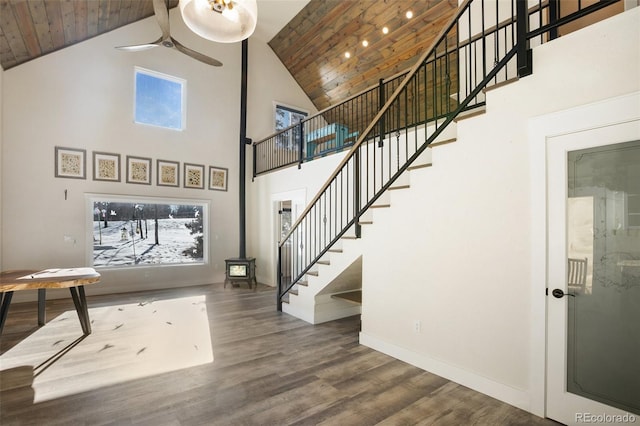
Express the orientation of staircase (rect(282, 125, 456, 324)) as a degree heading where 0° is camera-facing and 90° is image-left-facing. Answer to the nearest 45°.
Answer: approximately 135°

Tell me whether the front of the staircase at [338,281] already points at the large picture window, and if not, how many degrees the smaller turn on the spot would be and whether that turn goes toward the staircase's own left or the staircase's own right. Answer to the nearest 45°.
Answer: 0° — it already faces it

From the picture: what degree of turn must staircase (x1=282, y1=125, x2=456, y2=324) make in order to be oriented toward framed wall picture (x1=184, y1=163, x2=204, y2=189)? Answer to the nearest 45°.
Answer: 0° — it already faces it

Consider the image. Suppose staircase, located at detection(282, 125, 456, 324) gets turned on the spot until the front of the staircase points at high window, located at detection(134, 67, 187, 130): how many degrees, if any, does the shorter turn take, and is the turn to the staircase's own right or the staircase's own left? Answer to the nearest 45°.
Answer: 0° — it already faces it

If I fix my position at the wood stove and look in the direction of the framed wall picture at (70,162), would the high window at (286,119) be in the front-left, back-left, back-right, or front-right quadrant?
back-right

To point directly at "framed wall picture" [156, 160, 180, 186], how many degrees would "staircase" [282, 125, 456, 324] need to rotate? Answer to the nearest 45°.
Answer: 0° — it already faces it

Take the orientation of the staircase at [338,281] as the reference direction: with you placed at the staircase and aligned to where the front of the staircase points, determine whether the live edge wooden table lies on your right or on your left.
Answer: on your left

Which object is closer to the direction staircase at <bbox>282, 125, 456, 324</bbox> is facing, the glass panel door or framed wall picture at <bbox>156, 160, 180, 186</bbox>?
the framed wall picture

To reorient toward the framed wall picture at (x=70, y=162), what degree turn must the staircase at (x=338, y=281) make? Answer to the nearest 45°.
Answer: approximately 45° to its left

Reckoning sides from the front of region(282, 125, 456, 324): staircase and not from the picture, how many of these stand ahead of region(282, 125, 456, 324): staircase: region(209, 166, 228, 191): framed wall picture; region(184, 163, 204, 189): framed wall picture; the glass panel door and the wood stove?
3

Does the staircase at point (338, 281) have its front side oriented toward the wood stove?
yes
